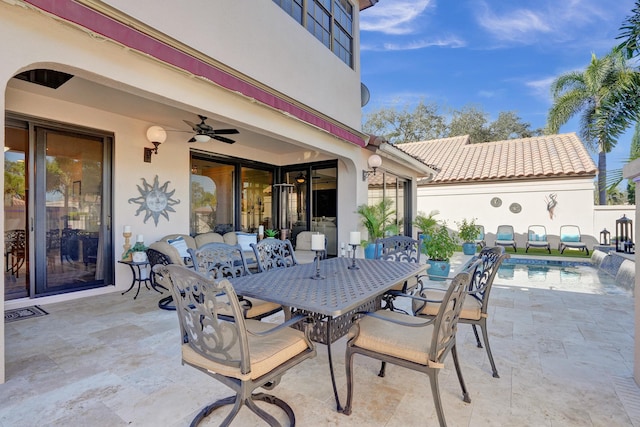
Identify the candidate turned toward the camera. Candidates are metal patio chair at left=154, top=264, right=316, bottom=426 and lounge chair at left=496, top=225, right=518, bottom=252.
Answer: the lounge chair

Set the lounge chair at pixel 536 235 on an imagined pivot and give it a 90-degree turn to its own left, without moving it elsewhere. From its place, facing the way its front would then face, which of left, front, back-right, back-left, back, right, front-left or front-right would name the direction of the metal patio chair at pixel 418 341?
right

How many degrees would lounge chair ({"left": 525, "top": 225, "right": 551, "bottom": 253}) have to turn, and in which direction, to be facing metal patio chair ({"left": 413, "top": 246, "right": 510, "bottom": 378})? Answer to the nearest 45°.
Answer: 0° — it already faces it

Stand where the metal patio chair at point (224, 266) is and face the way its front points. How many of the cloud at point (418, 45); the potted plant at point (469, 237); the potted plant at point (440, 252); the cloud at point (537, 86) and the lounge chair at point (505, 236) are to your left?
5

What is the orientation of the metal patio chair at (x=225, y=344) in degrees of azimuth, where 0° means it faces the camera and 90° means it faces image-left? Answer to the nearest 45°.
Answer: approximately 225°

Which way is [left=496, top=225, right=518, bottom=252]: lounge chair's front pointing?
toward the camera

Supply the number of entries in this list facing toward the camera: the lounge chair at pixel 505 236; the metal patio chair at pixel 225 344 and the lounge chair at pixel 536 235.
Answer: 2

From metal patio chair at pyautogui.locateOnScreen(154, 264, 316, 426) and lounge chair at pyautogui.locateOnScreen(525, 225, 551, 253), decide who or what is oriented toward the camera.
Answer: the lounge chair

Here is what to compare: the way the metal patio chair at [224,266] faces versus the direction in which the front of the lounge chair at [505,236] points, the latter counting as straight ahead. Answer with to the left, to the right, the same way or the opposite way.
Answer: to the left

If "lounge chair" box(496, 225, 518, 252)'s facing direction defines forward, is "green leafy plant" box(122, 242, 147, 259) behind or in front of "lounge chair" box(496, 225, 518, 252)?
in front

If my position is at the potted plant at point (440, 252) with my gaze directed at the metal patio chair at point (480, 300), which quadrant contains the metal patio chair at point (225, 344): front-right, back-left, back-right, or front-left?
front-right

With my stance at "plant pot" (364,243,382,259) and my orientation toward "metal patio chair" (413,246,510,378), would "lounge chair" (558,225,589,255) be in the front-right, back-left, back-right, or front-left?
back-left

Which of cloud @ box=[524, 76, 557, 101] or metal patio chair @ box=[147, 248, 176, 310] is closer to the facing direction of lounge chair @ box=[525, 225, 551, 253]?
the metal patio chair

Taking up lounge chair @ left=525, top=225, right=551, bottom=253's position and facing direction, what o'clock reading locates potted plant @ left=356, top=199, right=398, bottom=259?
The potted plant is roughly at 1 o'clock from the lounge chair.

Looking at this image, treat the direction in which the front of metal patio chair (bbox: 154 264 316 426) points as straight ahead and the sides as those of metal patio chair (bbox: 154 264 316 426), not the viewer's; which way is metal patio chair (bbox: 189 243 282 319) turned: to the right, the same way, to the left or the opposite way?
to the right

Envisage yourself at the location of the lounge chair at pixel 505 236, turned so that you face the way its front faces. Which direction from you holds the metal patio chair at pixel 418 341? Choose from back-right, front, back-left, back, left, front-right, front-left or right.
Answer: front
